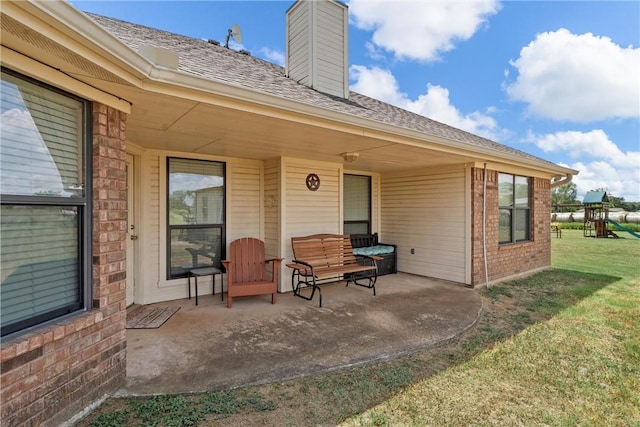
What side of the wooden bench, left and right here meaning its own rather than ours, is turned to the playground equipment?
left

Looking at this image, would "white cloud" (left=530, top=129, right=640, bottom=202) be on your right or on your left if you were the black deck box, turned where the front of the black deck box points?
on your left

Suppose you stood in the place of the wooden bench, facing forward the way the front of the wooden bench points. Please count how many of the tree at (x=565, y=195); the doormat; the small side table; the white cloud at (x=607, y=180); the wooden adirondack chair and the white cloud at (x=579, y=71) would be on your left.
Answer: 3

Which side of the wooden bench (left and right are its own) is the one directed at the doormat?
right

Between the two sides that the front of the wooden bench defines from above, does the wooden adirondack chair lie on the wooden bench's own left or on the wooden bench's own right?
on the wooden bench's own right

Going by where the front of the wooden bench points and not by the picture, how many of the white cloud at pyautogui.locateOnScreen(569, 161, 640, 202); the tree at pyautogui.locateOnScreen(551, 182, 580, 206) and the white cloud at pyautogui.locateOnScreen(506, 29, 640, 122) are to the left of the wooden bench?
3

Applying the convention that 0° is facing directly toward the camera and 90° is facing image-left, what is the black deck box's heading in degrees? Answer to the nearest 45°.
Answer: approximately 315°

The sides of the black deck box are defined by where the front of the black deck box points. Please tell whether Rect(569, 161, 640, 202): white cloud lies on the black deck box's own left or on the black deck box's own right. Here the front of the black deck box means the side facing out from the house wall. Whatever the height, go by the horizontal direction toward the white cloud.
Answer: on the black deck box's own left
